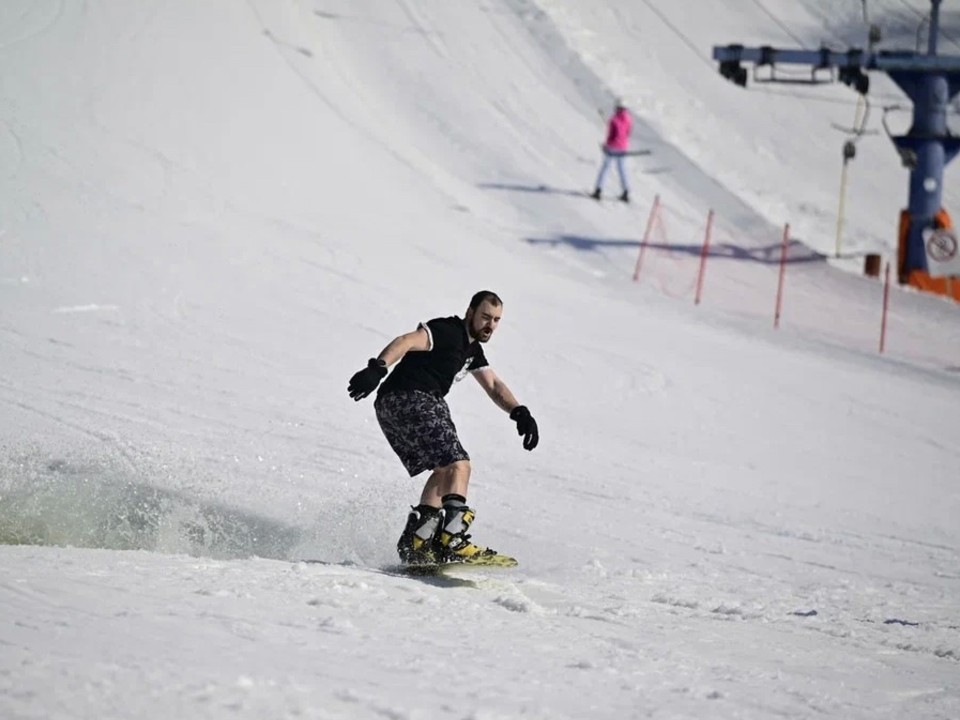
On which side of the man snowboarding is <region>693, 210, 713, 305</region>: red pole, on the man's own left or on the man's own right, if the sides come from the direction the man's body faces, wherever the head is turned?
on the man's own left

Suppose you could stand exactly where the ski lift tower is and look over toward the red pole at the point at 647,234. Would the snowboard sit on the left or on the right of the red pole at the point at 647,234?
left

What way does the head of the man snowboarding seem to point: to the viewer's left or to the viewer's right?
to the viewer's right

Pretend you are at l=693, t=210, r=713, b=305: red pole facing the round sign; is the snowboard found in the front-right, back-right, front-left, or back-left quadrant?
back-right

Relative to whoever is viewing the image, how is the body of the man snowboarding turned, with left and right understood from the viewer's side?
facing the viewer and to the right of the viewer

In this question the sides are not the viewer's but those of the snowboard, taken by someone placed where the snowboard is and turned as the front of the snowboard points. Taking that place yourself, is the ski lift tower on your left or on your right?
on your left

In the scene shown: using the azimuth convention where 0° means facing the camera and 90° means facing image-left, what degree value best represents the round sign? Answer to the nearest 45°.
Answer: approximately 0°

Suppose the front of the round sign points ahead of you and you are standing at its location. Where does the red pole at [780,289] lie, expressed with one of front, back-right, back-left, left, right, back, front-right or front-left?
front-right

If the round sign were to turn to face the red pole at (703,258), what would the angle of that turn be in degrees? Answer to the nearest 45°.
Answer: approximately 45° to its right

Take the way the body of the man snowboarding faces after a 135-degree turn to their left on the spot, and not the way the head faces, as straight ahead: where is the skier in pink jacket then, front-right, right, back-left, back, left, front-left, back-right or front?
front

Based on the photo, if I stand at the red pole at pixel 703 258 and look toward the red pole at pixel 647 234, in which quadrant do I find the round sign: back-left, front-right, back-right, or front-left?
back-right

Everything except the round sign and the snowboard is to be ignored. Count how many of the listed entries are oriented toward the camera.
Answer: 1

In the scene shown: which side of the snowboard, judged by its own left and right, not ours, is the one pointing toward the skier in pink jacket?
left

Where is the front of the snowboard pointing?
to the viewer's right
